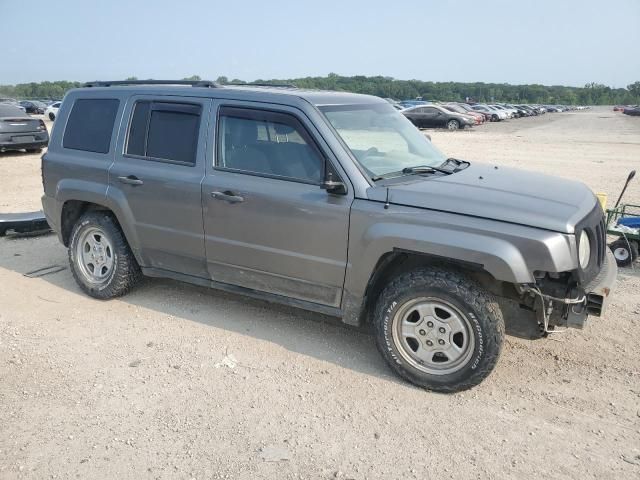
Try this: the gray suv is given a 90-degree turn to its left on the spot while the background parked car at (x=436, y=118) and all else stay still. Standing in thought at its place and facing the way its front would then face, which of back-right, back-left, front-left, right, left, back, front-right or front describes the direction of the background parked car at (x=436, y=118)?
front-left

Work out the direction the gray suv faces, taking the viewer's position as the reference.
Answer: facing the viewer and to the right of the viewer

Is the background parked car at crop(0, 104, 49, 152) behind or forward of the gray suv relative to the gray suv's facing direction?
behind
